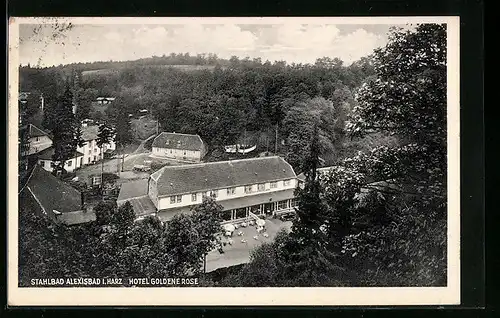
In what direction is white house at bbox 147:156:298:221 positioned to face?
toward the camera
